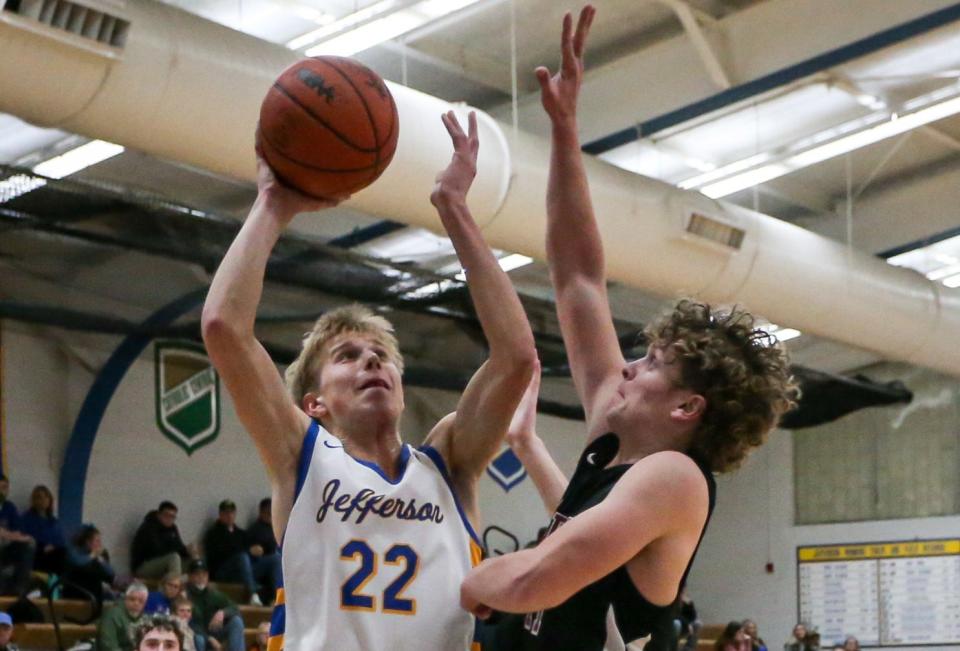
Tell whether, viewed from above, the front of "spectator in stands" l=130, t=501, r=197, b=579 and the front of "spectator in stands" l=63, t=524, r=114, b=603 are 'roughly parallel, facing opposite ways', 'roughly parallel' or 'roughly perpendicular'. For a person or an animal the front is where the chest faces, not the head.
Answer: roughly parallel

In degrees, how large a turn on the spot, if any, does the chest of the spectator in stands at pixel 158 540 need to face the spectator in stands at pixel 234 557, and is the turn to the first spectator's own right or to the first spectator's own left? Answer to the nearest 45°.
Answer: approximately 90° to the first spectator's own left

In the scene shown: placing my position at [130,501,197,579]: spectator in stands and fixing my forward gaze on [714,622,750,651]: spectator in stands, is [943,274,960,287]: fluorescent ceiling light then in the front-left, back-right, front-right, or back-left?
front-left

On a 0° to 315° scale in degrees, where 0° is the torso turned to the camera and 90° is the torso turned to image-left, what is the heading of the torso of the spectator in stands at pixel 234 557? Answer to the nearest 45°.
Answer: approximately 315°

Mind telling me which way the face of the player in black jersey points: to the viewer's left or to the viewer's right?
to the viewer's left

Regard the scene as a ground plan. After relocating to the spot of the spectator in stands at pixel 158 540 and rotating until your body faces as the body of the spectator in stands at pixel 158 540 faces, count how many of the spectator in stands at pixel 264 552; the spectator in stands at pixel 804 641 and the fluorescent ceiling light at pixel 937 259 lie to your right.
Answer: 0

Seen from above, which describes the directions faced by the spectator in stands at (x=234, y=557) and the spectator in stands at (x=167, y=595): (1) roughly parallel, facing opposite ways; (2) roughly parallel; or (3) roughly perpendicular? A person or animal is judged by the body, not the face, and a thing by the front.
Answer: roughly parallel

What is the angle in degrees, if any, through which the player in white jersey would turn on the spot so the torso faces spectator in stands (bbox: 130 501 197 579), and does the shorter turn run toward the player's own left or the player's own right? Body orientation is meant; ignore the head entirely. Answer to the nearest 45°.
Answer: approximately 180°

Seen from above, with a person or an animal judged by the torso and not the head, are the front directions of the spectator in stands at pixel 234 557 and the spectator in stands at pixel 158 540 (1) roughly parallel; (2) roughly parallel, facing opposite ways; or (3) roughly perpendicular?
roughly parallel

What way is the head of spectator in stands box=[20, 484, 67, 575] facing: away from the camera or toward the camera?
toward the camera

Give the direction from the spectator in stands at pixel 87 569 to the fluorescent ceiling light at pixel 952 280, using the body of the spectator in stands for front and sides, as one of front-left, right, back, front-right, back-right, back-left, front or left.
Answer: front-left

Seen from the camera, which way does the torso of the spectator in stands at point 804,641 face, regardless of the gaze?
toward the camera

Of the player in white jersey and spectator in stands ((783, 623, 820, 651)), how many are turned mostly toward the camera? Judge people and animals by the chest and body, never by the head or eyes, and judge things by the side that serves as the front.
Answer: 2

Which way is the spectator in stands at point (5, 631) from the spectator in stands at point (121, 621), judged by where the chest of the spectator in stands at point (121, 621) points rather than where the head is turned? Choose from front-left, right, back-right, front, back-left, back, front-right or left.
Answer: right

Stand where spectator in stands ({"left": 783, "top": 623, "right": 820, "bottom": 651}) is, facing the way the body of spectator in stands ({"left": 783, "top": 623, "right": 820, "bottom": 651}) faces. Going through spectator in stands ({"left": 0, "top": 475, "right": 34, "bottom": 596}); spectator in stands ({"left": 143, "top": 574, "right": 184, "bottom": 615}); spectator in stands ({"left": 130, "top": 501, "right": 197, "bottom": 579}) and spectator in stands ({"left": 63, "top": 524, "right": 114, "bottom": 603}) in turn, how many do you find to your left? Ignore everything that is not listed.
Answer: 0

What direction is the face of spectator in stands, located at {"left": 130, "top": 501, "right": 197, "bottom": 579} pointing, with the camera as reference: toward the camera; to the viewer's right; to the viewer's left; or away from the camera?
toward the camera

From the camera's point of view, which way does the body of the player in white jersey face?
toward the camera

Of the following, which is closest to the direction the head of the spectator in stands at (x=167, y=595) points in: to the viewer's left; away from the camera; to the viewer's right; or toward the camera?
toward the camera

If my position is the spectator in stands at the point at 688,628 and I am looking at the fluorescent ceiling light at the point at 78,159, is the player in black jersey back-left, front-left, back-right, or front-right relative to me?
front-left

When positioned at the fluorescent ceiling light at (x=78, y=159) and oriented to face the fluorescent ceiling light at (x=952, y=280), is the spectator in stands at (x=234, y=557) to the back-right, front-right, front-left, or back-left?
front-left

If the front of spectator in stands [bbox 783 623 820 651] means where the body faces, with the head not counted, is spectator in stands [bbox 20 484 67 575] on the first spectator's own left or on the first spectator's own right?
on the first spectator's own right
